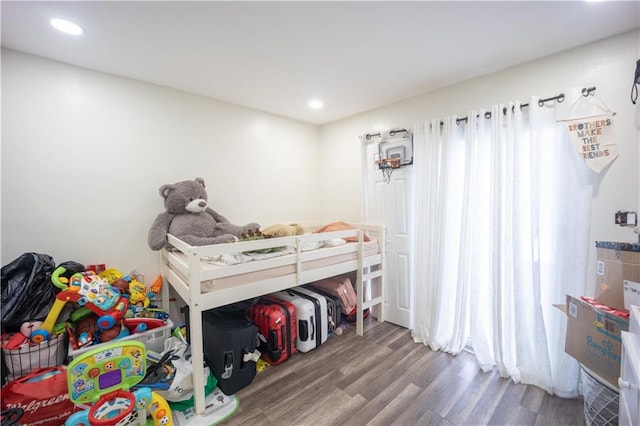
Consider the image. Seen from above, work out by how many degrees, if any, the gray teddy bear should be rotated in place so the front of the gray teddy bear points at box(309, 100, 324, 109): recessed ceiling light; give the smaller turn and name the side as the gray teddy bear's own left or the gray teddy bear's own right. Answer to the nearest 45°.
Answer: approximately 45° to the gray teddy bear's own left

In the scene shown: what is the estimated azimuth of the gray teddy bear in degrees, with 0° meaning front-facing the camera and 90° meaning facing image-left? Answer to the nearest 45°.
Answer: approximately 315°

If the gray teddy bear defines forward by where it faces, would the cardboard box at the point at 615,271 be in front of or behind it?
in front
